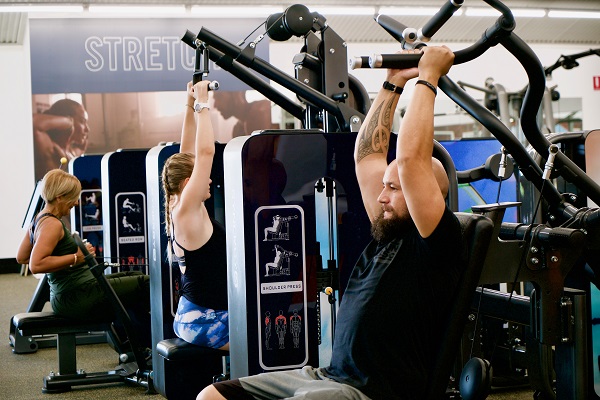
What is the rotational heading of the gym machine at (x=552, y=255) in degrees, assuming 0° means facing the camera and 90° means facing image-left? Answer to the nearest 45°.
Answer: approximately 90°

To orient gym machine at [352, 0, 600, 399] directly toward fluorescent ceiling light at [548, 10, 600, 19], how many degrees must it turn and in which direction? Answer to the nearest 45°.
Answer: approximately 90° to its right

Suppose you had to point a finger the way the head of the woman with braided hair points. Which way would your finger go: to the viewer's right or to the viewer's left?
to the viewer's right

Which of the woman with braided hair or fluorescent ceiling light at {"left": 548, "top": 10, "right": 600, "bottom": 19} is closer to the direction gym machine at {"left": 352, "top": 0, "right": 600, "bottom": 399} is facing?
the woman with braided hair
